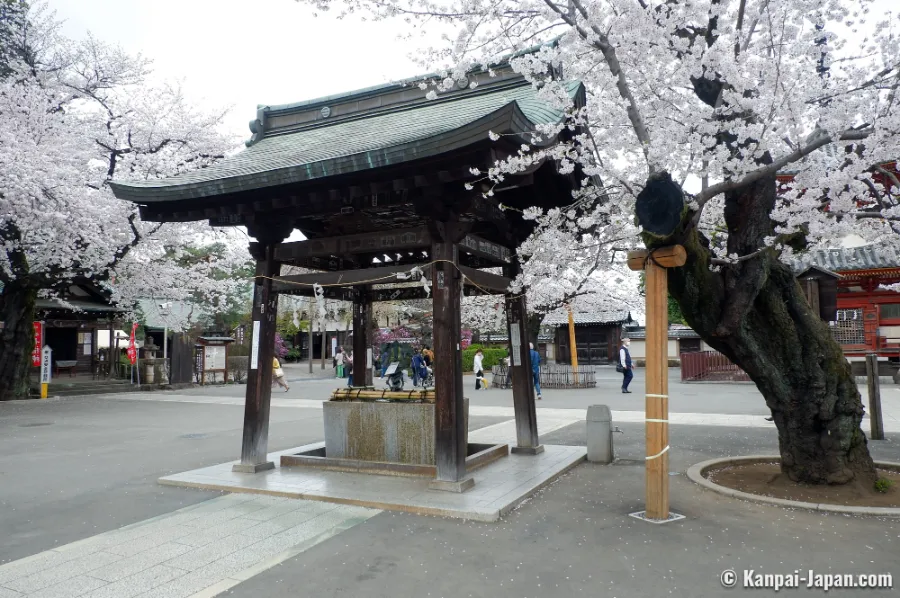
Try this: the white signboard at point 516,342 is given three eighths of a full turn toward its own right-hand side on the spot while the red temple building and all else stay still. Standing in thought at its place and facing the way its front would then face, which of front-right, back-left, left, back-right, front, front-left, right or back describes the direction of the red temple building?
right

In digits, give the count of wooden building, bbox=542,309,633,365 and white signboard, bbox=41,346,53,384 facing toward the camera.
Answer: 2

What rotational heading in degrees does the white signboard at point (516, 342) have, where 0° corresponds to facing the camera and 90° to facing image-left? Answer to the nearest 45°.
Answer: approximately 0°

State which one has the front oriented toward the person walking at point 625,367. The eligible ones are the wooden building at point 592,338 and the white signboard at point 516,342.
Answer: the wooden building

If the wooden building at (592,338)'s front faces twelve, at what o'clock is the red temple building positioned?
The red temple building is roughly at 11 o'clock from the wooden building.

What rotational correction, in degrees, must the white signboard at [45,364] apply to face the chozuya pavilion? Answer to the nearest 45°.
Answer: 0° — it already faces it

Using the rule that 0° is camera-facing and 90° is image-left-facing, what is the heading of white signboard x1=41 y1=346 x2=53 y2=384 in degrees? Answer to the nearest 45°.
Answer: approximately 0°

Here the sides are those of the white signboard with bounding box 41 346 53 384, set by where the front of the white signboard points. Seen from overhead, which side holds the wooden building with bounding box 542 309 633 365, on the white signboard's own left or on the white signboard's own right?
on the white signboard's own left

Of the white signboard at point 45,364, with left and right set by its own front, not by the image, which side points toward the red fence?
left
